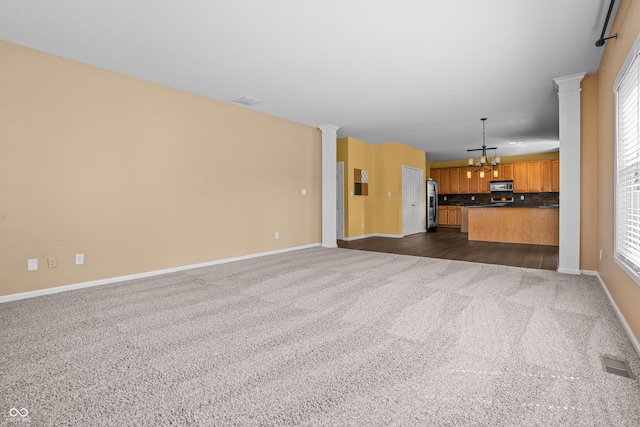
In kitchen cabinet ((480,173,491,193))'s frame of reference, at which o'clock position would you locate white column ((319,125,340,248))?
The white column is roughly at 1 o'clock from the kitchen cabinet.

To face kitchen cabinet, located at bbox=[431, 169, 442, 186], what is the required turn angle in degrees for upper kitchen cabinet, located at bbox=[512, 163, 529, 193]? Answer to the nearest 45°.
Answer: approximately 90° to its right

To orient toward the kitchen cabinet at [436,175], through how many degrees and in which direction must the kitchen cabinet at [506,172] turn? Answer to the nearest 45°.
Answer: approximately 90° to its right

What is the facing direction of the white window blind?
to the viewer's left

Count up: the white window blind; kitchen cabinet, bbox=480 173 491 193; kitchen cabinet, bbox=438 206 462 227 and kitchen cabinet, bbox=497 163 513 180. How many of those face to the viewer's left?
1

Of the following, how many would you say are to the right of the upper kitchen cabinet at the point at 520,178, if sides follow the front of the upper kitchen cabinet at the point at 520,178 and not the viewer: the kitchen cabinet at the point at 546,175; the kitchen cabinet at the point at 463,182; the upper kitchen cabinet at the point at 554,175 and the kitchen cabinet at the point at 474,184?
2

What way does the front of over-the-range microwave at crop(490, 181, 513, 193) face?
toward the camera

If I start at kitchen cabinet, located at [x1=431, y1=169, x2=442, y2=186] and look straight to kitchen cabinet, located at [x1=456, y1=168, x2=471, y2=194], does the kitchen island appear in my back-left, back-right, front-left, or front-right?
front-right

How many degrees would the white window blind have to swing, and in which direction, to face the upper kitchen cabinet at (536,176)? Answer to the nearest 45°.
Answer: approximately 90° to its right

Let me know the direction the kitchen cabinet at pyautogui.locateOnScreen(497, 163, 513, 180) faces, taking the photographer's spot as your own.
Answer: facing the viewer

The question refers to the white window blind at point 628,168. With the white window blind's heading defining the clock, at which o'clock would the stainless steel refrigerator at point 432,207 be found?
The stainless steel refrigerator is roughly at 2 o'clock from the white window blind.

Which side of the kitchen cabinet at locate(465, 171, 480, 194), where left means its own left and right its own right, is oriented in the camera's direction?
front

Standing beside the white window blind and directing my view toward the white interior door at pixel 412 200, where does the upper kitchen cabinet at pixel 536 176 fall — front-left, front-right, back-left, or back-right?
front-right

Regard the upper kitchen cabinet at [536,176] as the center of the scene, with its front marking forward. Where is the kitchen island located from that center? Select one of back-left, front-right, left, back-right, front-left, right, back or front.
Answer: front

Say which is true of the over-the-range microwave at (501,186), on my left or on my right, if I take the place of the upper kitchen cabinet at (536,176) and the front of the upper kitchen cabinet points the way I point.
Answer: on my right

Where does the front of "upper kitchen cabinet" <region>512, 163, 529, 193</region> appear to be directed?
toward the camera
